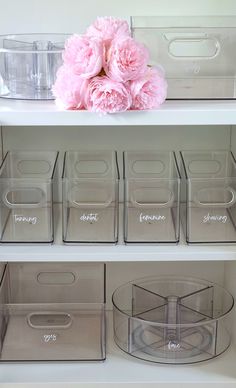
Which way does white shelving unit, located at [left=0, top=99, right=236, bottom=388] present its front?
toward the camera

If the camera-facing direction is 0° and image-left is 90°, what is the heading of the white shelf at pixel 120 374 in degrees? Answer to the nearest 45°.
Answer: approximately 0°
